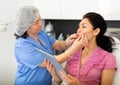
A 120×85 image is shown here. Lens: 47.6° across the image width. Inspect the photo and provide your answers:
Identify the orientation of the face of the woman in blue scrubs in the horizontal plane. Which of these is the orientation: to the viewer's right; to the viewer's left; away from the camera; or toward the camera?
to the viewer's right

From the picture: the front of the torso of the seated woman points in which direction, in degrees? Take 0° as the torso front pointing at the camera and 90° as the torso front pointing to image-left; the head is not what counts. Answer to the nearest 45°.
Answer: approximately 45°

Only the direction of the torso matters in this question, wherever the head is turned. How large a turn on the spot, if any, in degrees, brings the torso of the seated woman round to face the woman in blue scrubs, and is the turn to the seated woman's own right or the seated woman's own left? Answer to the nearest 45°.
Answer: approximately 45° to the seated woman's own right

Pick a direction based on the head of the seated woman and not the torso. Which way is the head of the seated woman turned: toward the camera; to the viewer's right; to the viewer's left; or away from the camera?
to the viewer's left
